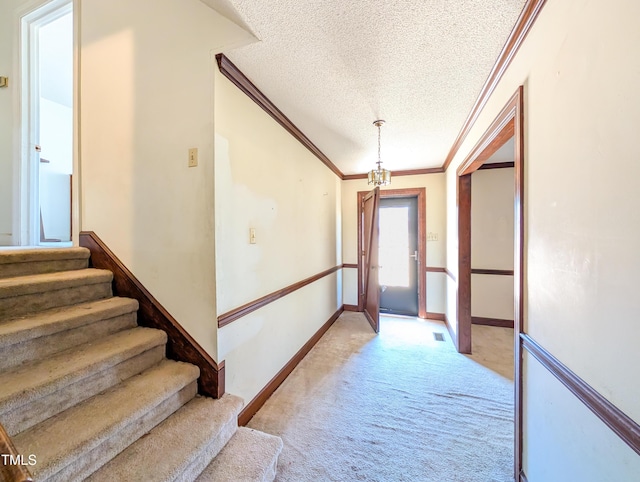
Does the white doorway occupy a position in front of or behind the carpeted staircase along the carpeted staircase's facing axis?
behind

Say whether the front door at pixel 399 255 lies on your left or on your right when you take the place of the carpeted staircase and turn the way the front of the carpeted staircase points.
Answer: on your left

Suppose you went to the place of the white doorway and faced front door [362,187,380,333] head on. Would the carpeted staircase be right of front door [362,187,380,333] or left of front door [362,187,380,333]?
right

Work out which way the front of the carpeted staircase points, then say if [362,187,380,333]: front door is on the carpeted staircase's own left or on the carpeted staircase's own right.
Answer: on the carpeted staircase's own left

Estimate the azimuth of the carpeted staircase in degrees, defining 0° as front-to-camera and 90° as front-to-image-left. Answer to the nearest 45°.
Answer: approximately 315°
